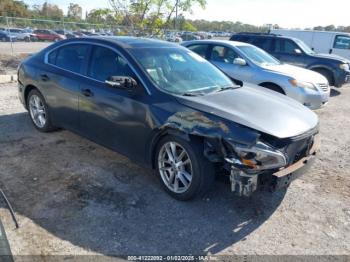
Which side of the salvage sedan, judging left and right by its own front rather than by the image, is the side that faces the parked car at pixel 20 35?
back

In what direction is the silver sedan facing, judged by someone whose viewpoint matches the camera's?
facing the viewer and to the right of the viewer

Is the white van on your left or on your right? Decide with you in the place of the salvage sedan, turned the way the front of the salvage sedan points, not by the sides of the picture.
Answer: on your left

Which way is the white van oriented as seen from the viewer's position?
to the viewer's right

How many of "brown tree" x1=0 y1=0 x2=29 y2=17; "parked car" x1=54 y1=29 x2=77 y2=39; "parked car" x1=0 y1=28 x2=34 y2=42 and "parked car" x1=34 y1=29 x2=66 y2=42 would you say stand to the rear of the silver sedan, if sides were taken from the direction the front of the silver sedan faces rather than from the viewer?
4

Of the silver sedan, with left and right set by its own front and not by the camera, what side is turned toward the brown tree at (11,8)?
back
